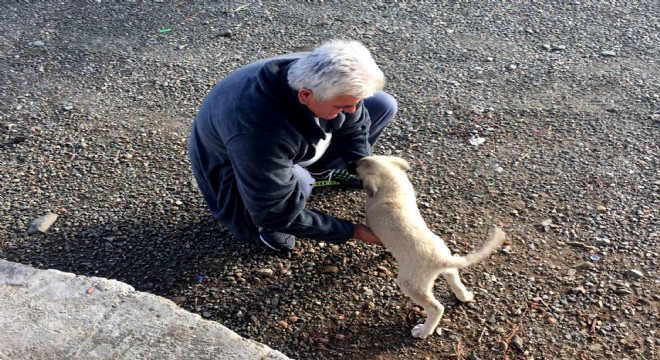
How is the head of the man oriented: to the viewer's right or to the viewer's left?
to the viewer's right

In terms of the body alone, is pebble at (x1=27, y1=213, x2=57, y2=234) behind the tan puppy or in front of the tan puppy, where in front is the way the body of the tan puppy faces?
in front

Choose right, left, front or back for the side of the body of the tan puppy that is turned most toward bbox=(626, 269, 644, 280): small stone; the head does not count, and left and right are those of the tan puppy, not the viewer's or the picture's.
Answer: right

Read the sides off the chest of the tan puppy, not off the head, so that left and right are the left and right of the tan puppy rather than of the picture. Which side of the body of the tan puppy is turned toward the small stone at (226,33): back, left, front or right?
front

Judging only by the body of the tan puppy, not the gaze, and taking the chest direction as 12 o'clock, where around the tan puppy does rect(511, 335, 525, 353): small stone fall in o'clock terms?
The small stone is roughly at 5 o'clock from the tan puppy.

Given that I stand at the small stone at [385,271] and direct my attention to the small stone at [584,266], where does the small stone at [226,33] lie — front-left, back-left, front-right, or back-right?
back-left

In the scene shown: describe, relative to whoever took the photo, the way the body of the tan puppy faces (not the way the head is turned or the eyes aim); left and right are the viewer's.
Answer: facing away from the viewer and to the left of the viewer

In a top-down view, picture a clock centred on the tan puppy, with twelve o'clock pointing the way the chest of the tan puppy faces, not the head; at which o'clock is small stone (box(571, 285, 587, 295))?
The small stone is roughly at 4 o'clock from the tan puppy.
